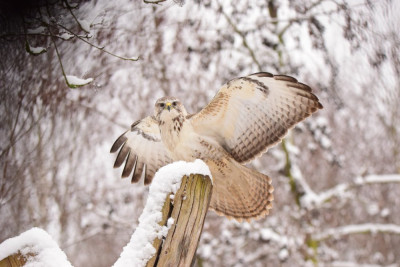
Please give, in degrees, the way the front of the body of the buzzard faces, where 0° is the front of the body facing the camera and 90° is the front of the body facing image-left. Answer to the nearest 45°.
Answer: approximately 45°

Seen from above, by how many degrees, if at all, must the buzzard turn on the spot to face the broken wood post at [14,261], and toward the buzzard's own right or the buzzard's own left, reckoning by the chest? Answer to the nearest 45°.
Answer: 0° — it already faces it
